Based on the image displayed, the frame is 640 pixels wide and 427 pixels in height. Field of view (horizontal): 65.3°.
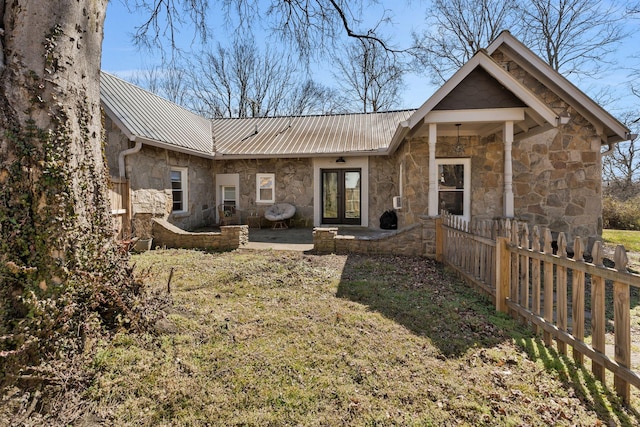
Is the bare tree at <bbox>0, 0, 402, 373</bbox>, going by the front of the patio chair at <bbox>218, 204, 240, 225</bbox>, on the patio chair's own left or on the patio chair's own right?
on the patio chair's own right

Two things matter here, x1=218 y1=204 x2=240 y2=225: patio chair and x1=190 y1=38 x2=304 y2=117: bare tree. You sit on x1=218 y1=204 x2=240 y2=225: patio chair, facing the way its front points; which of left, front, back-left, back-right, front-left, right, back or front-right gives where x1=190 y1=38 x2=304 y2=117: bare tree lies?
back-left

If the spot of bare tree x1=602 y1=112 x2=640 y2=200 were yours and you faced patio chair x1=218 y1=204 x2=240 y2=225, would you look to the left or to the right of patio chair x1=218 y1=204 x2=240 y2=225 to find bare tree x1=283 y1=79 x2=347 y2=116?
right

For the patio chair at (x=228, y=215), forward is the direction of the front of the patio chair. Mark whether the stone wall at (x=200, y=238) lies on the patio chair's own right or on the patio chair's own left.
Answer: on the patio chair's own right

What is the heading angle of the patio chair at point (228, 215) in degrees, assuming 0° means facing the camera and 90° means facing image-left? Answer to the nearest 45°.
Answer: approximately 315°

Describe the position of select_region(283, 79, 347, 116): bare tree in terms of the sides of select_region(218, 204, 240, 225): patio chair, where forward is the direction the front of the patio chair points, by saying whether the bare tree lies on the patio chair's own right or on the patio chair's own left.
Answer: on the patio chair's own left
